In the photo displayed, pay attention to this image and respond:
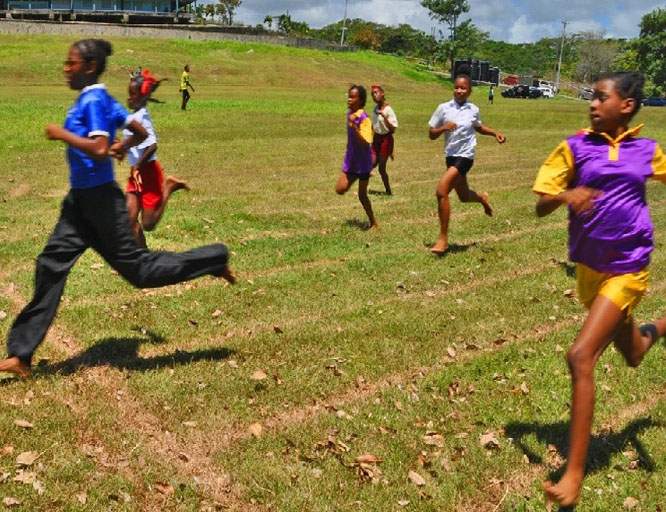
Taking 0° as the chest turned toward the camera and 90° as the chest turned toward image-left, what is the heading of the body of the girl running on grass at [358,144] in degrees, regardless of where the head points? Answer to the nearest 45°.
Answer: approximately 45°

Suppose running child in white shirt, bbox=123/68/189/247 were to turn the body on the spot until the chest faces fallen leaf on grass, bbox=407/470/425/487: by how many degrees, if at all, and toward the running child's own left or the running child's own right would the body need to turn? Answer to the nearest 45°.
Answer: approximately 90° to the running child's own left

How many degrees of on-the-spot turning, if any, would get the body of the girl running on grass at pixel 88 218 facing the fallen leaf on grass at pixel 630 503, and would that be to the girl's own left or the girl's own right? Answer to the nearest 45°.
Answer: approximately 135° to the girl's own left

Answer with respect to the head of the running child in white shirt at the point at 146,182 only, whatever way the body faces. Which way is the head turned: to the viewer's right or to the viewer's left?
to the viewer's left

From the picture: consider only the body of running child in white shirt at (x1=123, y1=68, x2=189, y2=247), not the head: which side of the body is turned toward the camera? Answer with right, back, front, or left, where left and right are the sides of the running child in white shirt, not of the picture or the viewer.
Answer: left

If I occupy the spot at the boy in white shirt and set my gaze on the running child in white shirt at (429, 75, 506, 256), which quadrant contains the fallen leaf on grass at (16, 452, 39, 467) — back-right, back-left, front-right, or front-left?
front-right

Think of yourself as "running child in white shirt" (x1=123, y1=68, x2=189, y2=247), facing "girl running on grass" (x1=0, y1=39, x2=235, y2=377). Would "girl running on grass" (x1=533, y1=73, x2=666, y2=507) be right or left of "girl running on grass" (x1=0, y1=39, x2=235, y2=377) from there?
left

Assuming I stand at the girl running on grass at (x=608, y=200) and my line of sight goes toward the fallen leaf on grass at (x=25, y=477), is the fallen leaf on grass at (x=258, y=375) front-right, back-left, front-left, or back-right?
front-right

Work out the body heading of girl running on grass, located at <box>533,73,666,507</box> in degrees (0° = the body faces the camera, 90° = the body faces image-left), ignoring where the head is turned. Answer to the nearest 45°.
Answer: approximately 45°

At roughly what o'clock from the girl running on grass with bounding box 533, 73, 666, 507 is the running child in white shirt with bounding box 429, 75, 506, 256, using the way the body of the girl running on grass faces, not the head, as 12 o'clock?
The running child in white shirt is roughly at 4 o'clock from the girl running on grass.

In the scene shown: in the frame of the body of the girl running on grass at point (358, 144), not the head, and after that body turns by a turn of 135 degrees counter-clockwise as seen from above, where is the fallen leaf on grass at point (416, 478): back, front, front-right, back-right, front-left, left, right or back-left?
right

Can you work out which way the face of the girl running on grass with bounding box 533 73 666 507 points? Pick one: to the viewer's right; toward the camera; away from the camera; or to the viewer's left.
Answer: to the viewer's left

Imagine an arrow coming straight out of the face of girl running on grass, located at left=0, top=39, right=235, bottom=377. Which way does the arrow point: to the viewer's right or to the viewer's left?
to the viewer's left

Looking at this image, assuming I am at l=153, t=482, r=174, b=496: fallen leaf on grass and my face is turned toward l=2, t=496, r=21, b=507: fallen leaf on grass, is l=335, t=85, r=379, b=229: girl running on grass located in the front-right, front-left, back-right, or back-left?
back-right
